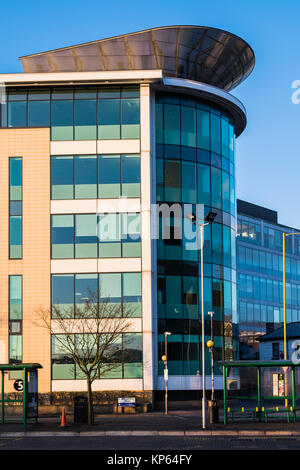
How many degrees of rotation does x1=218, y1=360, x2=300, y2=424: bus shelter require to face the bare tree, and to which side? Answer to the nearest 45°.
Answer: approximately 135° to its right

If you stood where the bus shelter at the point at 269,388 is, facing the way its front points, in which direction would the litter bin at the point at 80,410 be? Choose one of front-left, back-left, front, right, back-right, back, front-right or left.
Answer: right

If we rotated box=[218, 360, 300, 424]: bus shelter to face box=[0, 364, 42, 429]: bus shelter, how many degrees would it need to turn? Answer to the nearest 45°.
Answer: approximately 90° to its right

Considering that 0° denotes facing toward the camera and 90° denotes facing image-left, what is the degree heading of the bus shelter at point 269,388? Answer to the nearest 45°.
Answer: approximately 0°
